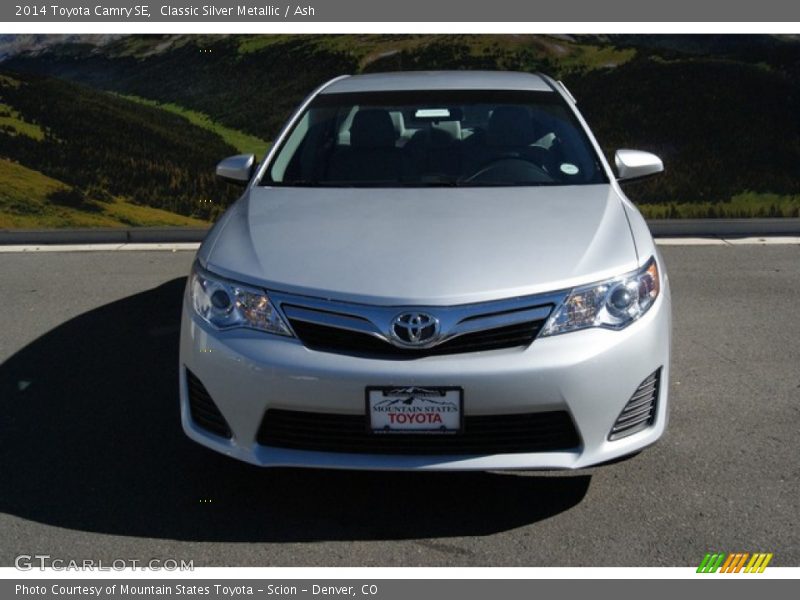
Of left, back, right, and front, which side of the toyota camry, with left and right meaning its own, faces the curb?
back

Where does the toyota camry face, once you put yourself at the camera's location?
facing the viewer
